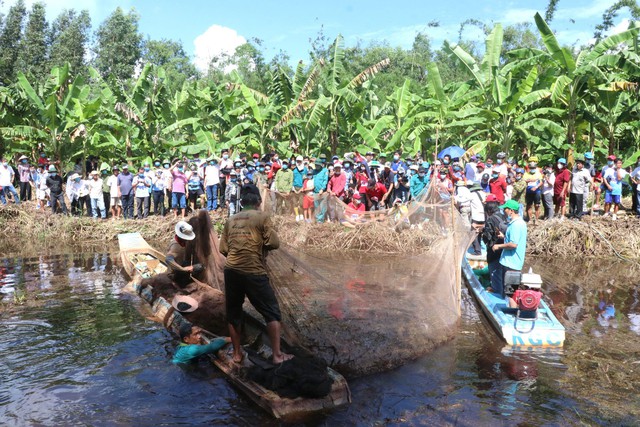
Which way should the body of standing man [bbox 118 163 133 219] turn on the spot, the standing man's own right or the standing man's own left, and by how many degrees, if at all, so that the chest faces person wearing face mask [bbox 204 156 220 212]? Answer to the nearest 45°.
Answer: approximately 45° to the standing man's own left

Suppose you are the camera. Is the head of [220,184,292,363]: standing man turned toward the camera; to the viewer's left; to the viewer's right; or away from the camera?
away from the camera

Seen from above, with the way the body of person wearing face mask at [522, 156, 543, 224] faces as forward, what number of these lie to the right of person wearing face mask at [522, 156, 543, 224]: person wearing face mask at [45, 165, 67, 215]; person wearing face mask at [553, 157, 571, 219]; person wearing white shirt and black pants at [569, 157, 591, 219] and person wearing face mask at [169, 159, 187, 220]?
2

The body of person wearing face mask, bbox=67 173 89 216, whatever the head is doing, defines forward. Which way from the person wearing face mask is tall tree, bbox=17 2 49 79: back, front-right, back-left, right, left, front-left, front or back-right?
back-left

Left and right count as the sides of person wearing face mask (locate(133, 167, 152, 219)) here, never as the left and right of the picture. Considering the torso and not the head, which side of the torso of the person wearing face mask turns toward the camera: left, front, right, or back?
front

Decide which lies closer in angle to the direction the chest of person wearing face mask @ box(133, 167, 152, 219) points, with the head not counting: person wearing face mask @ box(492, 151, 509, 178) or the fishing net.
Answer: the fishing net

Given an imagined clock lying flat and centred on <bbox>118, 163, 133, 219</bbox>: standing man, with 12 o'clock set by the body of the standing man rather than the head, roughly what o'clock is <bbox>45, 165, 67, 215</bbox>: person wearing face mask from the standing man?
The person wearing face mask is roughly at 4 o'clock from the standing man.

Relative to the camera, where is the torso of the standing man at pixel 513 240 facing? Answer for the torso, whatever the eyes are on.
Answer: to the viewer's left

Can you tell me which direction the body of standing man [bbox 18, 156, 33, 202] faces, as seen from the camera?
toward the camera

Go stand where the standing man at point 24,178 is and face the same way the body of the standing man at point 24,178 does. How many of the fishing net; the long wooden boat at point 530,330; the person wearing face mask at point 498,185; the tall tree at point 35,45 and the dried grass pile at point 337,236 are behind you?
1

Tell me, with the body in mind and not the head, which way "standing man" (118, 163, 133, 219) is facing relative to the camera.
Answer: toward the camera
